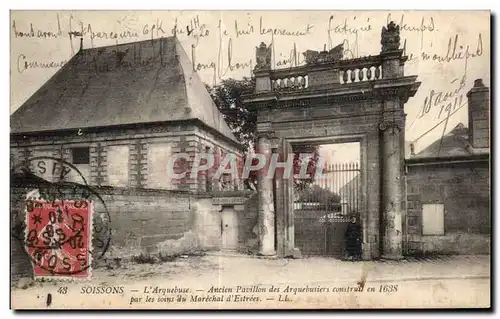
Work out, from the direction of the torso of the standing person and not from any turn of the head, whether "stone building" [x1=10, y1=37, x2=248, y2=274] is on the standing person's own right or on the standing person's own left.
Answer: on the standing person's own right

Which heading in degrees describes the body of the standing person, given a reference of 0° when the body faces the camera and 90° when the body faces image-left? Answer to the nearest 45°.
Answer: approximately 0°

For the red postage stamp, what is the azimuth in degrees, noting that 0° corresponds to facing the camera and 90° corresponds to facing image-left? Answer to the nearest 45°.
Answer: approximately 0°

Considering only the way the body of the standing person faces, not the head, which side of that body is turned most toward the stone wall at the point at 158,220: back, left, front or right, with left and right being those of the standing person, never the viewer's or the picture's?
right
